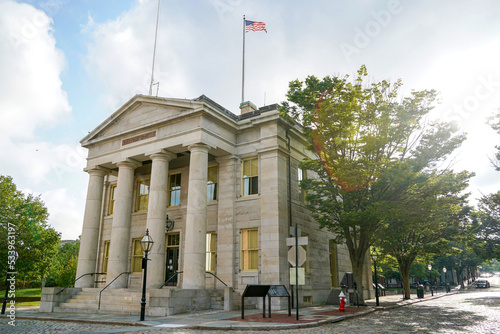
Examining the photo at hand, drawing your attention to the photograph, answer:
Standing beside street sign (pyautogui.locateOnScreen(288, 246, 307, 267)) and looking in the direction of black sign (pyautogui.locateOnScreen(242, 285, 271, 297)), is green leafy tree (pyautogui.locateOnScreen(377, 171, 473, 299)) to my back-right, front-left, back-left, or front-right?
back-right

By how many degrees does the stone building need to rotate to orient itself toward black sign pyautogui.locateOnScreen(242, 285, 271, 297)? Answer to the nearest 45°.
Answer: approximately 45° to its left

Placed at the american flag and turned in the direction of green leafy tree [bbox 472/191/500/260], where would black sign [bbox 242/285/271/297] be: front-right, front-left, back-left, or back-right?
back-right

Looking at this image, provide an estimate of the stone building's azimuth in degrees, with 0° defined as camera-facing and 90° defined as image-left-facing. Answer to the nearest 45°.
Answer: approximately 45°

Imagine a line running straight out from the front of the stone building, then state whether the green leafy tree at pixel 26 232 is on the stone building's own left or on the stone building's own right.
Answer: on the stone building's own right

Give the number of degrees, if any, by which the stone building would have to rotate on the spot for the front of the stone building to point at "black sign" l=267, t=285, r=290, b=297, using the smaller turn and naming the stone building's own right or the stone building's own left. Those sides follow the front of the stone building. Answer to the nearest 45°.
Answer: approximately 90° to the stone building's own left

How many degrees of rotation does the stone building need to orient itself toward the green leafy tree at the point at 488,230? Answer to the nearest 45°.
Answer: approximately 180°

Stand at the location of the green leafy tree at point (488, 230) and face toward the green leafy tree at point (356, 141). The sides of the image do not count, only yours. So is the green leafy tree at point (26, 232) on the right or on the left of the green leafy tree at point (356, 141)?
right

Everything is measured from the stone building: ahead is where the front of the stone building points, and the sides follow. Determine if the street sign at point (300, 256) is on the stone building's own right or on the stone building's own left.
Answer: on the stone building's own left

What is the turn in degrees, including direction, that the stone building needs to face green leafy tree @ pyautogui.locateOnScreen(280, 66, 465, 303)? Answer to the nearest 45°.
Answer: approximately 90° to its left
